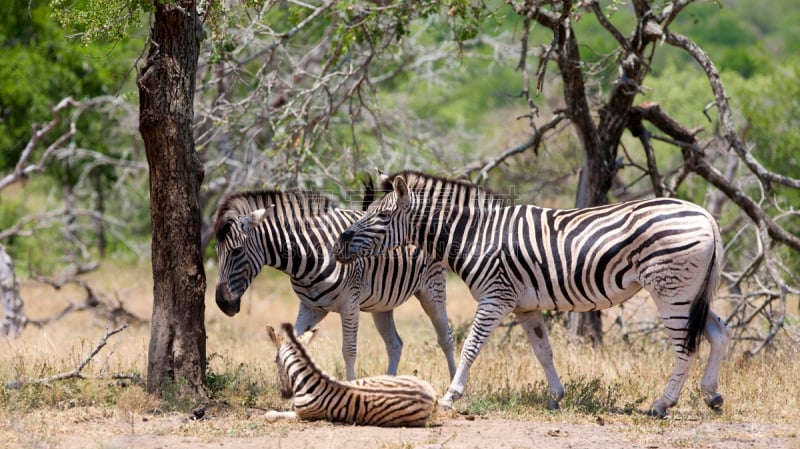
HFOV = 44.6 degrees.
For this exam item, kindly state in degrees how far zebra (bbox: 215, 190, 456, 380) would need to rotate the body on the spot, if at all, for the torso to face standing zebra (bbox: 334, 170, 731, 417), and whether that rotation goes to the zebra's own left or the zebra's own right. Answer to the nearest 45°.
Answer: approximately 135° to the zebra's own left

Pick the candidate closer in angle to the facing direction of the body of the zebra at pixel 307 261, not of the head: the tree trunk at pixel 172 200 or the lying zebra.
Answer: the tree trunk

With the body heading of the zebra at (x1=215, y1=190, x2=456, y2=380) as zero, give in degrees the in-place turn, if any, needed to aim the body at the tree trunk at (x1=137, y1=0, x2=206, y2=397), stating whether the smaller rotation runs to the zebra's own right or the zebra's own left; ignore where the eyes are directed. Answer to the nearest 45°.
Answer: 0° — it already faces it

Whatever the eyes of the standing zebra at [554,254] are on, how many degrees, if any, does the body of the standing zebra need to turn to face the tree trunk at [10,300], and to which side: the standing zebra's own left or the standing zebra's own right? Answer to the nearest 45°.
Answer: approximately 45° to the standing zebra's own right

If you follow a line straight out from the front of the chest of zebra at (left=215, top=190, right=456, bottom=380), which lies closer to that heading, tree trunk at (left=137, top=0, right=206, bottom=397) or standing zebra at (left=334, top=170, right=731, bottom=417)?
the tree trunk

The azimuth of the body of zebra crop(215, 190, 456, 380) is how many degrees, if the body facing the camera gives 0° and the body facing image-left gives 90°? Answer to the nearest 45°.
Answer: approximately 45°

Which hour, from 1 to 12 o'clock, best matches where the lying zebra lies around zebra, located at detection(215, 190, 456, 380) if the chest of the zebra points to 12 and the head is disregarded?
The lying zebra is roughly at 10 o'clock from the zebra.

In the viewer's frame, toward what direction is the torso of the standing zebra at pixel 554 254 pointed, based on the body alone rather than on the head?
to the viewer's left

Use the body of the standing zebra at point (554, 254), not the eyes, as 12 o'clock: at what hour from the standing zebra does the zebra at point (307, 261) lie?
The zebra is roughly at 12 o'clock from the standing zebra.

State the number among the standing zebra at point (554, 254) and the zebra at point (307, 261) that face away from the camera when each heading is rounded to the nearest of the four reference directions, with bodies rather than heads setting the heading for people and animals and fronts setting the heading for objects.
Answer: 0
